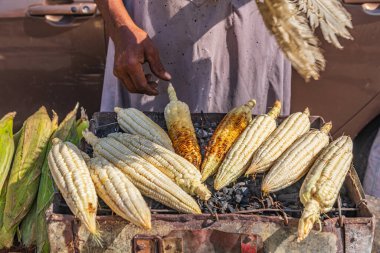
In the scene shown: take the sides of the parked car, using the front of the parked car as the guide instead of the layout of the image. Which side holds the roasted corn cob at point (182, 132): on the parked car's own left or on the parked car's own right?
on the parked car's own left

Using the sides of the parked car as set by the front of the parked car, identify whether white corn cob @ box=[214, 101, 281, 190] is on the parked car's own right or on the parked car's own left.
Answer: on the parked car's own left

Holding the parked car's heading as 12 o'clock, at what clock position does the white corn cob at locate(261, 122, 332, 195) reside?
The white corn cob is roughly at 8 o'clock from the parked car.

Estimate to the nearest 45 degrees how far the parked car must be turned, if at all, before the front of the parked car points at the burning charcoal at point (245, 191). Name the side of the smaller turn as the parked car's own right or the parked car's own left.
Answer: approximately 135° to the parked car's own left

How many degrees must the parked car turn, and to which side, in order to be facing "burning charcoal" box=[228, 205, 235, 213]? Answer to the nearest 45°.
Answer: approximately 135° to its left

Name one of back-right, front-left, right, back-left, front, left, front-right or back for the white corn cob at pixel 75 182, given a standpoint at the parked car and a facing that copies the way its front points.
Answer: left

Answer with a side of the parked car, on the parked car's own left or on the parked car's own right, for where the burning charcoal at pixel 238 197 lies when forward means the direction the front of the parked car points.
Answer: on the parked car's own left
